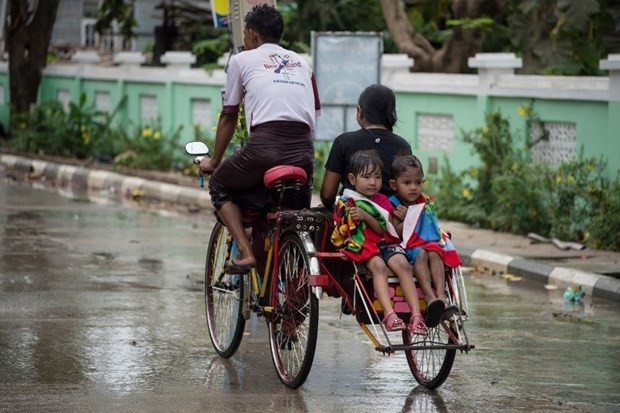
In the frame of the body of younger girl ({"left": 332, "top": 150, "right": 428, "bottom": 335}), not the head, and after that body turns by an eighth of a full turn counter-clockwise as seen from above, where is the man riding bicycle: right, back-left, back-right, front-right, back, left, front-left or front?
back-left

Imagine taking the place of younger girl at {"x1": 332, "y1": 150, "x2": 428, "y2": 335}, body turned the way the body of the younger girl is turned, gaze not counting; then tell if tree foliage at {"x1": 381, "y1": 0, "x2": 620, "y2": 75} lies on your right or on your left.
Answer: on your left

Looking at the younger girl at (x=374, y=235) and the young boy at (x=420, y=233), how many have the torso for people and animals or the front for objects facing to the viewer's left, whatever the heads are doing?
0

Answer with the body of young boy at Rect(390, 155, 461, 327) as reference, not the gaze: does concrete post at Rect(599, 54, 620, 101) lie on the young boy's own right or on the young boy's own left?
on the young boy's own left

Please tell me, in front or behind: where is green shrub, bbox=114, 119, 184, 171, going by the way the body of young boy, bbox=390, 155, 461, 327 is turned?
behind

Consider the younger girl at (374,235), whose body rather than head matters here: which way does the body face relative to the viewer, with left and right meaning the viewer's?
facing the viewer and to the right of the viewer

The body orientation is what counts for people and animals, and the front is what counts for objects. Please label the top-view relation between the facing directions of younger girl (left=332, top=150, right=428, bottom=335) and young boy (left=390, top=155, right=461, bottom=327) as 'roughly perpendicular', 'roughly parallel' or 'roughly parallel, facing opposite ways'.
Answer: roughly parallel
